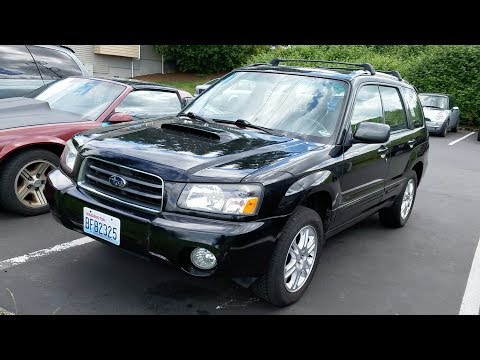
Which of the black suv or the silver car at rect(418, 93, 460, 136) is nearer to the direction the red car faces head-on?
the black suv

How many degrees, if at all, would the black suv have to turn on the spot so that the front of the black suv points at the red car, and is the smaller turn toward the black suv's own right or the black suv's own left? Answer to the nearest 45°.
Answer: approximately 90° to the black suv's own right

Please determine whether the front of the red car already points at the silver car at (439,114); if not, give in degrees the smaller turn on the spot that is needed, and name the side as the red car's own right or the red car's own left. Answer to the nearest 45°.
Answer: approximately 180°

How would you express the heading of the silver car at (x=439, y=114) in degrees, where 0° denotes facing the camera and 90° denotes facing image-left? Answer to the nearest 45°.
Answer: approximately 45°

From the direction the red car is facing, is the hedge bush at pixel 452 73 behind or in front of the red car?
behind

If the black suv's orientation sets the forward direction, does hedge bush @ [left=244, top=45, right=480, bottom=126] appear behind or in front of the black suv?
behind

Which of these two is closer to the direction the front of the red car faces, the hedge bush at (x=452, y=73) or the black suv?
the black suv

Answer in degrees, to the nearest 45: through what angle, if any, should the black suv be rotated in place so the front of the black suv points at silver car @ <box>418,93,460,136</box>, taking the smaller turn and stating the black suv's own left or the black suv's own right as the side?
approximately 180°

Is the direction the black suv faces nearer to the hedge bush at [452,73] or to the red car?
the red car
